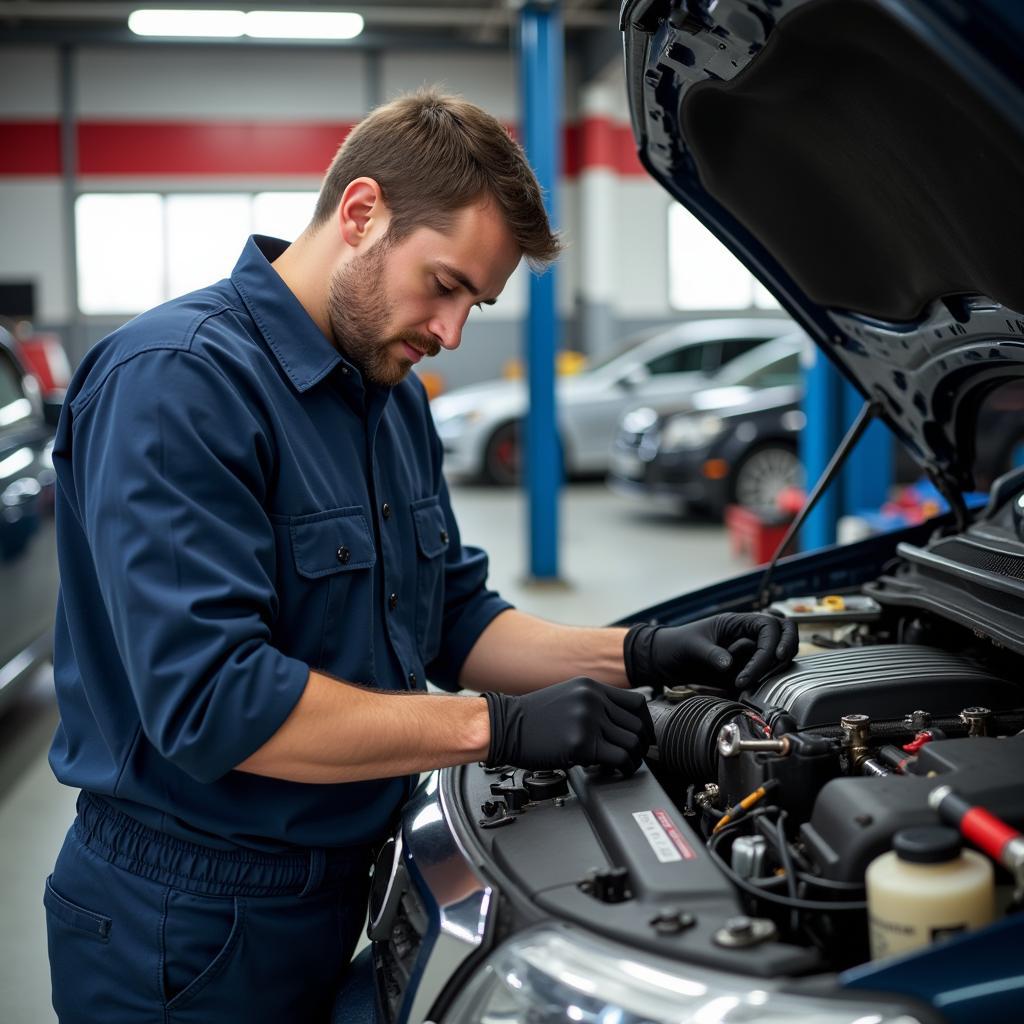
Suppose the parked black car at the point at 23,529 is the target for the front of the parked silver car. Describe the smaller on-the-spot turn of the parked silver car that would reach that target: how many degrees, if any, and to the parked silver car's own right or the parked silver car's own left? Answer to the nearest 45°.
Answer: approximately 45° to the parked silver car's own left

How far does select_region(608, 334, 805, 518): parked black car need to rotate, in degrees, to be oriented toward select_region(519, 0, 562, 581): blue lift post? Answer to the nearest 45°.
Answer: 0° — it already faces it

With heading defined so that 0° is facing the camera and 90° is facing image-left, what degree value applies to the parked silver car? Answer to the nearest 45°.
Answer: approximately 45°

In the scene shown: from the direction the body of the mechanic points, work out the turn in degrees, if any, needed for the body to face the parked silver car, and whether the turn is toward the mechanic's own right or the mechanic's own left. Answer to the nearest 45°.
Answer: approximately 135° to the mechanic's own left

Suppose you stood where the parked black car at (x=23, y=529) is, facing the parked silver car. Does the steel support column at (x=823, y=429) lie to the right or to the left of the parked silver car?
right

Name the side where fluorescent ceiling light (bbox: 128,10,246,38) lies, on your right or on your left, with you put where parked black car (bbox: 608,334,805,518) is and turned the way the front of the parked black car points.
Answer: on your right

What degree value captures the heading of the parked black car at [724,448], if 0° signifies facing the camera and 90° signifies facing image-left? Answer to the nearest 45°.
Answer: approximately 45°

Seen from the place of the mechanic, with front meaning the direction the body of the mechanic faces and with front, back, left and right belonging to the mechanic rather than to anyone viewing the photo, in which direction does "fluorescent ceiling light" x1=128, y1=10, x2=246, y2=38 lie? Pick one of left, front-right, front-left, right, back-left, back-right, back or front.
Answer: back-left
